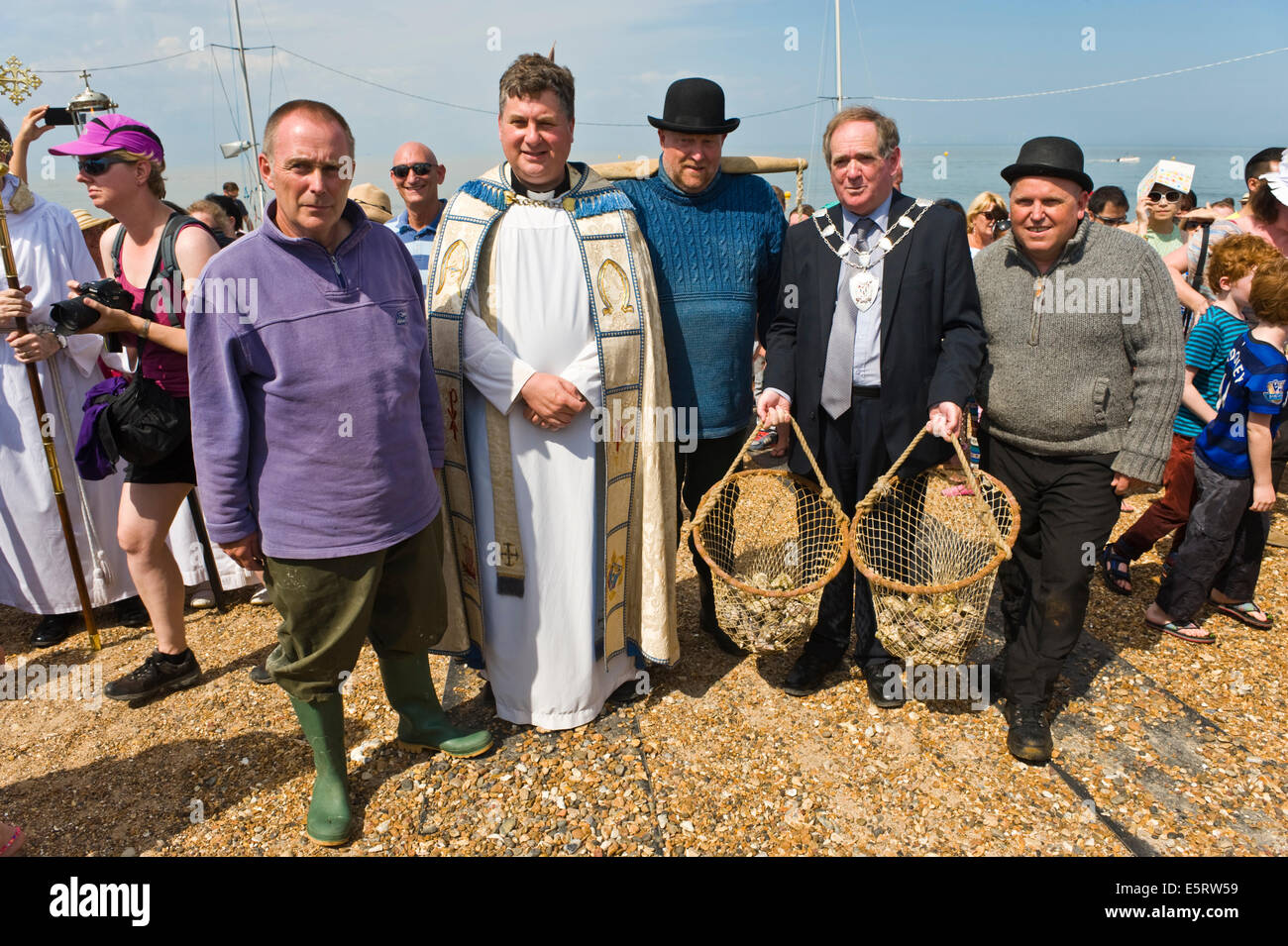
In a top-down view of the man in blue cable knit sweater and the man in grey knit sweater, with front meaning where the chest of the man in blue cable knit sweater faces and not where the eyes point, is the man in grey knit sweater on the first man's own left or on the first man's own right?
on the first man's own left

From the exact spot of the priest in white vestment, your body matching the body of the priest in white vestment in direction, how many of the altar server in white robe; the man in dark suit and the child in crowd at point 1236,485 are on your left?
2

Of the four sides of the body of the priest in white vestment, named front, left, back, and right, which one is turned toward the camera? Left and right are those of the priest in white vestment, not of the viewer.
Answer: front

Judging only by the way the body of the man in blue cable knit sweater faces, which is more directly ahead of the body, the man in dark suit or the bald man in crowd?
the man in dark suit

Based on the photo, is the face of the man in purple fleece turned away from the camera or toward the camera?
toward the camera

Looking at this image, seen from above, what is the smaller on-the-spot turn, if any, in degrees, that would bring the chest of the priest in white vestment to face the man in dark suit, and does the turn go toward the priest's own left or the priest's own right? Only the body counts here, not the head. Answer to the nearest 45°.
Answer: approximately 90° to the priest's own left

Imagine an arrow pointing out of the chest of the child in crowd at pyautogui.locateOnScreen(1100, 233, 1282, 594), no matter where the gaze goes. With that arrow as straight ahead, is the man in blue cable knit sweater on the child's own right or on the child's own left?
on the child's own right

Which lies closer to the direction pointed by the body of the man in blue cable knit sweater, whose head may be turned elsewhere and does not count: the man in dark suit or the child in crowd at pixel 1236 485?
the man in dark suit

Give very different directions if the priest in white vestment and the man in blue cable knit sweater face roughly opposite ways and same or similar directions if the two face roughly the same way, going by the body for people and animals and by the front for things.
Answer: same or similar directions

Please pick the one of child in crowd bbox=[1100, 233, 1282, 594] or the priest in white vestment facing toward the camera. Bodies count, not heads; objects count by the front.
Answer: the priest in white vestment

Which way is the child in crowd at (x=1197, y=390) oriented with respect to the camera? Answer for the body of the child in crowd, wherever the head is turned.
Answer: to the viewer's right

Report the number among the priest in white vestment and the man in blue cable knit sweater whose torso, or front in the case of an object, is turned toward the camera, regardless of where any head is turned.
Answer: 2

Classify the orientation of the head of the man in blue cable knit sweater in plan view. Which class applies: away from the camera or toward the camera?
toward the camera
